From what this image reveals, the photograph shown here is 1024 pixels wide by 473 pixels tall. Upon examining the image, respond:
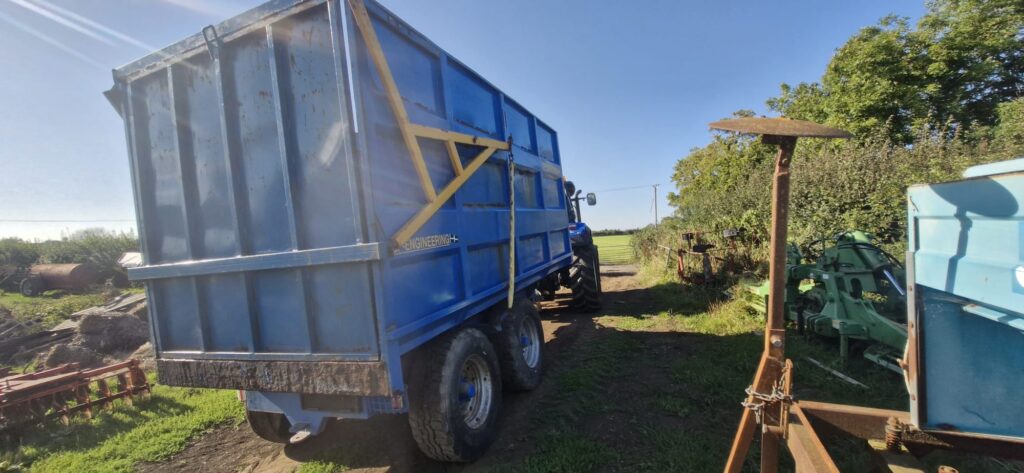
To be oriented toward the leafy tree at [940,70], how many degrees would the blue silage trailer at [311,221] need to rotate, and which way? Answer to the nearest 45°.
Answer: approximately 45° to its right

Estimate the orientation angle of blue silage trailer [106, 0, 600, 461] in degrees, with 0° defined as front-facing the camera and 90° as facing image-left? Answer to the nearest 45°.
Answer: approximately 225°

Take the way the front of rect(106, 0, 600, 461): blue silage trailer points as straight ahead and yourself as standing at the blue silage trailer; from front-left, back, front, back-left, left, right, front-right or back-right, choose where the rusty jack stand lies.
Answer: right

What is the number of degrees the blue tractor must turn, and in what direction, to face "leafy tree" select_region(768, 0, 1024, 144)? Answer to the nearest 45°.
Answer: approximately 45° to its right

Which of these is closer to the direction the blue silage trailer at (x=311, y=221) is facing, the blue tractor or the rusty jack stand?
the blue tractor

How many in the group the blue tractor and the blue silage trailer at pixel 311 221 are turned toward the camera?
0

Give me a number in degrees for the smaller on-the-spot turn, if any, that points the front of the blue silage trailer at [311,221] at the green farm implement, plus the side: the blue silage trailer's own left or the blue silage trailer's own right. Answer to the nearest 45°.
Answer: approximately 45° to the blue silage trailer's own right

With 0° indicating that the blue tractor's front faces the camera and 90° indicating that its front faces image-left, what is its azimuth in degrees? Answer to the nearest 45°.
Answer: approximately 180°

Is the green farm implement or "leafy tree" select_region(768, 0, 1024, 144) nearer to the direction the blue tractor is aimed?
the leafy tree
